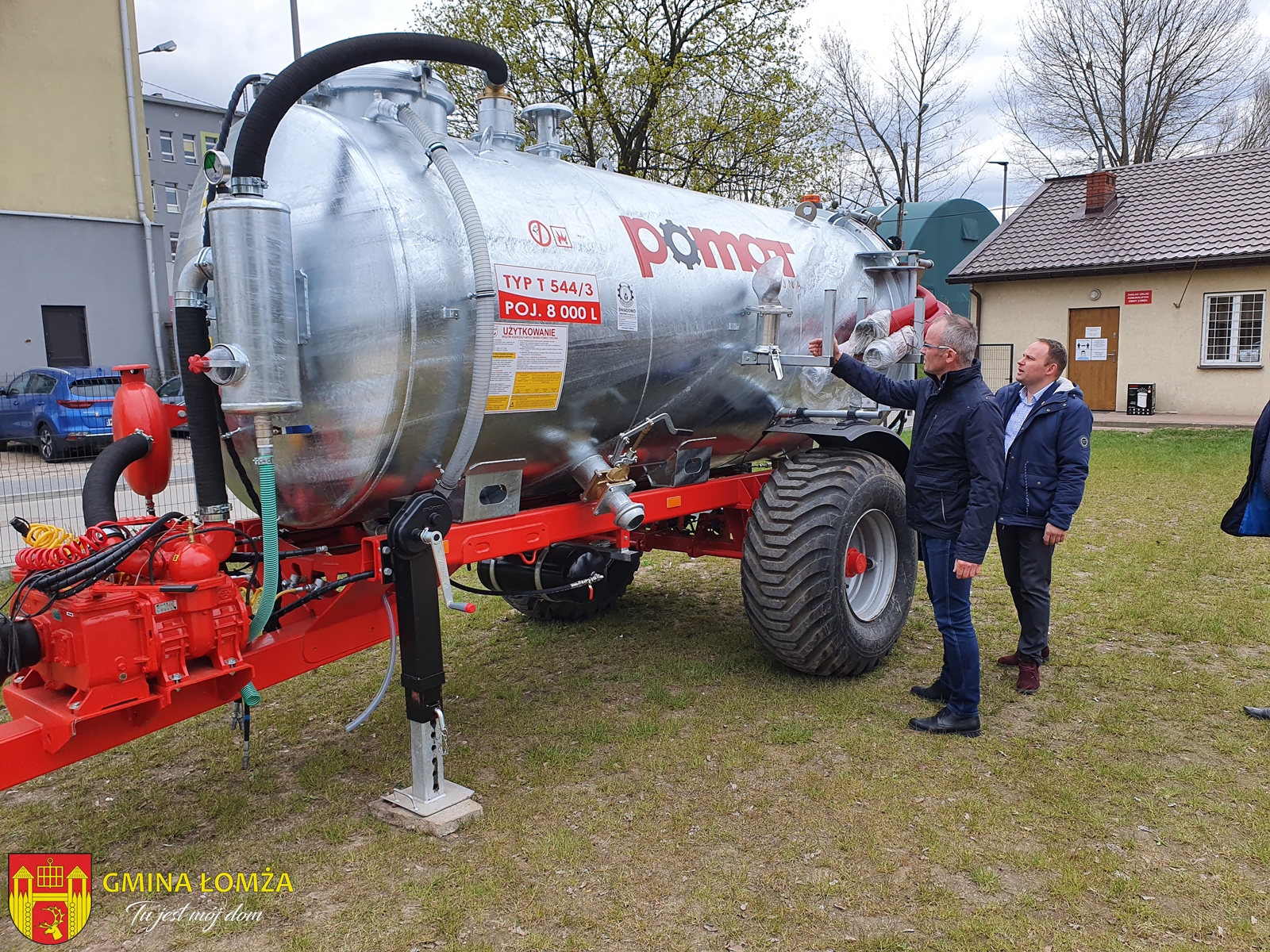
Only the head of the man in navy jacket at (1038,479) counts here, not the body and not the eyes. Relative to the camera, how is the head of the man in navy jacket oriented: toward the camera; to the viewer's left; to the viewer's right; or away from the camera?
to the viewer's left

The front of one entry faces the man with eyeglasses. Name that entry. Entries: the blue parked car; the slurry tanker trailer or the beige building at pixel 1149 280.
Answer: the beige building

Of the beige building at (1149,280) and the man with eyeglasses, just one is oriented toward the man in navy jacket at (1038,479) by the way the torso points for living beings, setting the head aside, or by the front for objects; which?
the beige building

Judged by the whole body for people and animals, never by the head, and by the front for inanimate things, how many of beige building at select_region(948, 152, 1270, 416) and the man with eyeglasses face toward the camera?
1

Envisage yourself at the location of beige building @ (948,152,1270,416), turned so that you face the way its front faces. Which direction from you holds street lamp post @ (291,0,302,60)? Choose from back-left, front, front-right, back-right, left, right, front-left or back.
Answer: front-right

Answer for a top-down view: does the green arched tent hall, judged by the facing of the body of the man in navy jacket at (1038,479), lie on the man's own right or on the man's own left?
on the man's own right

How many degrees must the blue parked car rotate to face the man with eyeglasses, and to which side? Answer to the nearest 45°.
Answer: approximately 135° to its left

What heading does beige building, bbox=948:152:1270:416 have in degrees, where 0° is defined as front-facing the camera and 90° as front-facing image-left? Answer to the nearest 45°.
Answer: approximately 0°

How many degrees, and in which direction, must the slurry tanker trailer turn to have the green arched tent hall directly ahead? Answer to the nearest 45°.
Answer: approximately 180°

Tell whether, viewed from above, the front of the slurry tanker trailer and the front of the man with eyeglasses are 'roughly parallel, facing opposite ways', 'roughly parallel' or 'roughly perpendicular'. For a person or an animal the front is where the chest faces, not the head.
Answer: roughly perpendicular

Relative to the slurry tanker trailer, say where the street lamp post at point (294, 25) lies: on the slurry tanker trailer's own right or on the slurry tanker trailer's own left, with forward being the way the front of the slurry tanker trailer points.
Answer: on the slurry tanker trailer's own right

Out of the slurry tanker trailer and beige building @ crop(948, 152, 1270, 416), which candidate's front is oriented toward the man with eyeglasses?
the beige building

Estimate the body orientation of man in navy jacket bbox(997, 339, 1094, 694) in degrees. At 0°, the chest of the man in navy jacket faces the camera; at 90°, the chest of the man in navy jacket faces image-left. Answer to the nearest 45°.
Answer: approximately 45°

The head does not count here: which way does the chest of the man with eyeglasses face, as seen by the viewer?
to the viewer's left
